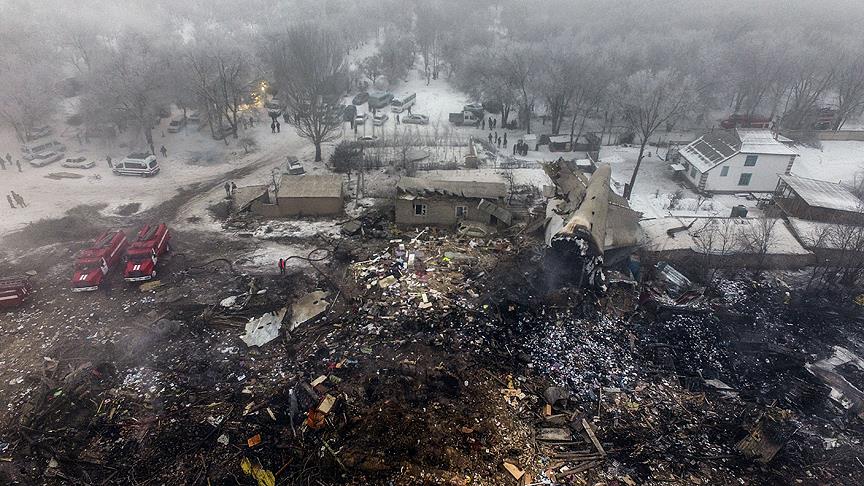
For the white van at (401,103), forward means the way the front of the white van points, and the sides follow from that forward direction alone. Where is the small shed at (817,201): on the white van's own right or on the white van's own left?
on the white van's own left

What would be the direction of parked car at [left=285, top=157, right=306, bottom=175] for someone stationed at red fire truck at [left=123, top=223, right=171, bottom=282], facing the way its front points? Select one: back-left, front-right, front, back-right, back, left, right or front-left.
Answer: back

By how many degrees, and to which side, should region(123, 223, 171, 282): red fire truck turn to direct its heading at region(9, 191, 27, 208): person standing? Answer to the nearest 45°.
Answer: approximately 90° to its right

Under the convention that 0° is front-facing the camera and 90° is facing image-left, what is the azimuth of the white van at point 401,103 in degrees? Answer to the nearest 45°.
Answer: approximately 45°

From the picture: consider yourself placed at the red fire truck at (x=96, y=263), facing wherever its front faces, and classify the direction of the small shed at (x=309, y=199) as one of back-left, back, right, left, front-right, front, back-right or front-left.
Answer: back-left

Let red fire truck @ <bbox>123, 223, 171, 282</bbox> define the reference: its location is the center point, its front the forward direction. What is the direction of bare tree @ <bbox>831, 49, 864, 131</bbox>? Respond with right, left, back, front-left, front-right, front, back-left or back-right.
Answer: back-left

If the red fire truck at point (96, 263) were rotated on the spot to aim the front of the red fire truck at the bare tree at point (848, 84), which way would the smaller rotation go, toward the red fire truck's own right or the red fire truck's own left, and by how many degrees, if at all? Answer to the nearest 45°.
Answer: approximately 135° to the red fire truck's own left
